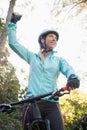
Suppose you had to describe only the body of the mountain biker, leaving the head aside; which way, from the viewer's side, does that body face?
toward the camera
